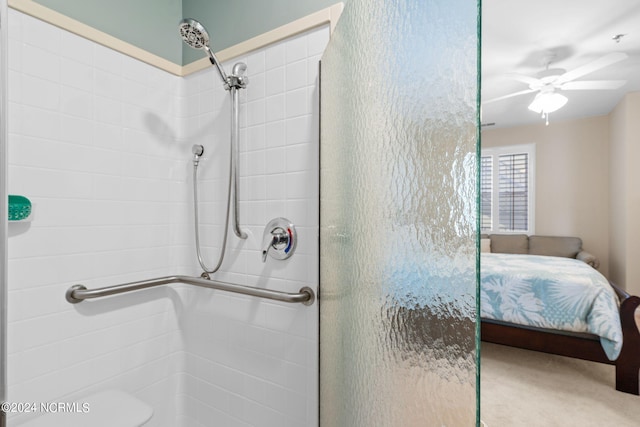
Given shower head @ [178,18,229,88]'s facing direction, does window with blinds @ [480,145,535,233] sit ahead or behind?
behind

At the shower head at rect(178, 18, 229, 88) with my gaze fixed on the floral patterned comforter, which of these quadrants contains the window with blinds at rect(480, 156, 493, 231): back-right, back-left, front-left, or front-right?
front-left

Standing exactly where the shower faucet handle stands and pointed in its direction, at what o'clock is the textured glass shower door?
The textured glass shower door is roughly at 10 o'clock from the shower faucet handle.

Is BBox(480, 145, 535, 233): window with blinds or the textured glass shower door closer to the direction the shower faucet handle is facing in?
the textured glass shower door

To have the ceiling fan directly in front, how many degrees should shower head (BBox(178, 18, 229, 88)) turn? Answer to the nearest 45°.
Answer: approximately 135° to its left

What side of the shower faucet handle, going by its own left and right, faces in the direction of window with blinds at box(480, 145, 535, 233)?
back

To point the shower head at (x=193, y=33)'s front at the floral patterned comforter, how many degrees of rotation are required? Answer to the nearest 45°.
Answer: approximately 135° to its left

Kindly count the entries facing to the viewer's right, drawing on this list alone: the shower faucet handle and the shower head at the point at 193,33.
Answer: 0

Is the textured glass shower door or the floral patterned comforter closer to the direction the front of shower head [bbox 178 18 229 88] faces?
the textured glass shower door

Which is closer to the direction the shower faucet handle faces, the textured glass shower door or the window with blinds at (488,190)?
the textured glass shower door

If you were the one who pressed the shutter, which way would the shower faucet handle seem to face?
facing the viewer and to the left of the viewer

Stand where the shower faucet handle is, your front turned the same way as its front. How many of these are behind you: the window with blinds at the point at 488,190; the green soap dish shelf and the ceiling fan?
2

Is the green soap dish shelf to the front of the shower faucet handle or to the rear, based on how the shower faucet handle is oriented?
to the front

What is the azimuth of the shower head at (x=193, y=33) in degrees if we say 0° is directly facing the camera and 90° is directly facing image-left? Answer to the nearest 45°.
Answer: approximately 45°

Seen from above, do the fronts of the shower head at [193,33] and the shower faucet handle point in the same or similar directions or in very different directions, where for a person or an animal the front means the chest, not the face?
same or similar directions
